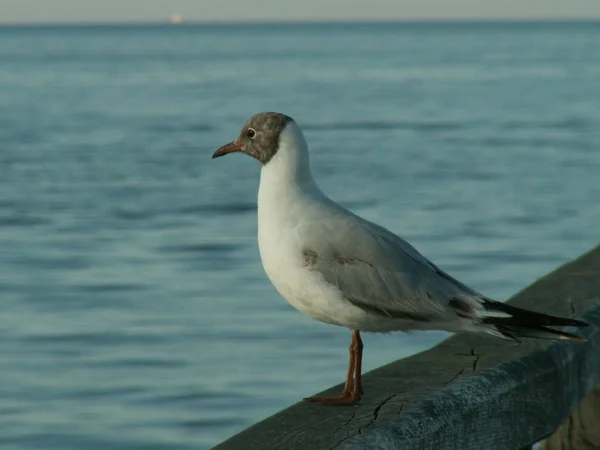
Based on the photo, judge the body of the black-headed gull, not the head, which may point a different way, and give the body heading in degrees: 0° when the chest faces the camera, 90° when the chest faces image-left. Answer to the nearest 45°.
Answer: approximately 90°
